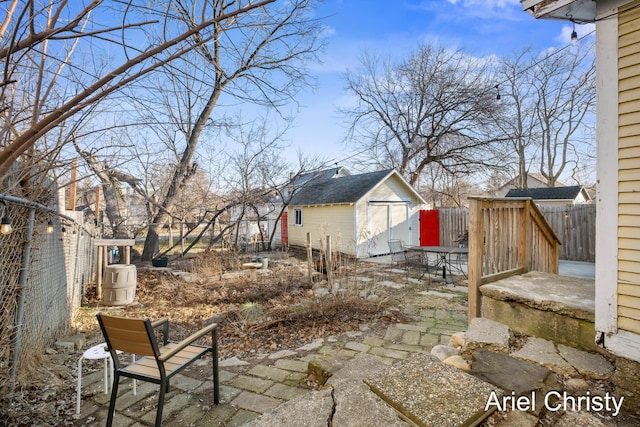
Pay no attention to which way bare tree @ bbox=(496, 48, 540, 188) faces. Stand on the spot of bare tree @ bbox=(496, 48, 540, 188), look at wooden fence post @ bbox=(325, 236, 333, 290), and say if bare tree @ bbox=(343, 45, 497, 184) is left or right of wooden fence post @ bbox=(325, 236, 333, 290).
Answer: right

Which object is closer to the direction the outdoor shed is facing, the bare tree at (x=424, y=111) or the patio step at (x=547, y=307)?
the patio step

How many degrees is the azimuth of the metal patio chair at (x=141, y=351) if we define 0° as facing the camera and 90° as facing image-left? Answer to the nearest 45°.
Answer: approximately 225°

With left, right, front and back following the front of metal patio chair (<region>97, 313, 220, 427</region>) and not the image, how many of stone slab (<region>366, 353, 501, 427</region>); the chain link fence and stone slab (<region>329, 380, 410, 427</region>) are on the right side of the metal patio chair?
2

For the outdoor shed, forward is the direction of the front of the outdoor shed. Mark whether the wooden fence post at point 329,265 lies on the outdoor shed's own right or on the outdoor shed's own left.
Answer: on the outdoor shed's own right

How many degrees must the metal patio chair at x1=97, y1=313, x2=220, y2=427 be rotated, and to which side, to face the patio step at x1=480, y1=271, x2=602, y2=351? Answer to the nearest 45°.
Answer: approximately 45° to its right

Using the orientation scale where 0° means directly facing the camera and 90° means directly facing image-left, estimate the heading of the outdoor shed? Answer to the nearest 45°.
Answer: approximately 315°

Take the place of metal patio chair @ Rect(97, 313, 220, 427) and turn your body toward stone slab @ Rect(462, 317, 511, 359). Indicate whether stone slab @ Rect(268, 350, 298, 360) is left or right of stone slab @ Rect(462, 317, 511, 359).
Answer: left
